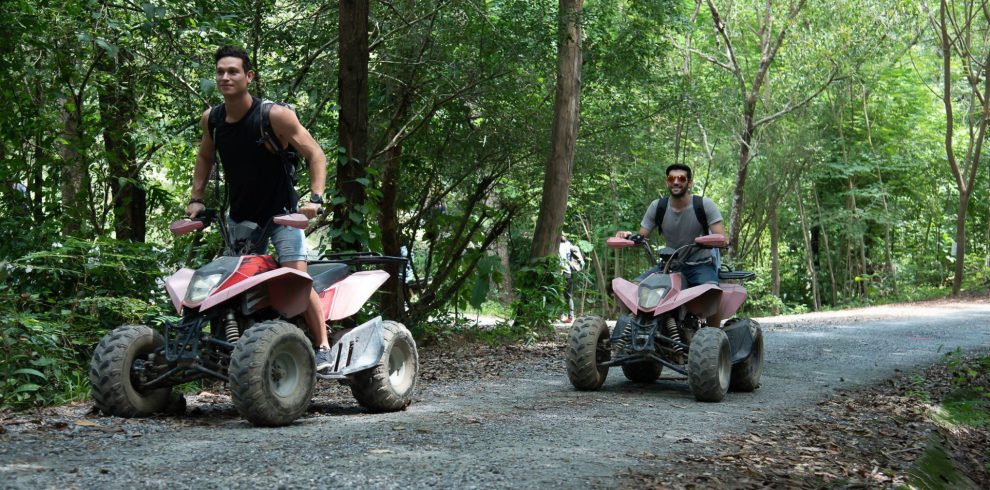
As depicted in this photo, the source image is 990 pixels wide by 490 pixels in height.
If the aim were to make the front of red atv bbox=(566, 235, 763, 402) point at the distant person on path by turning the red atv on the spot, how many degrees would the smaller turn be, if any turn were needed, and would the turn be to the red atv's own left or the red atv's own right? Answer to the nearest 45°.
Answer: approximately 135° to the red atv's own right

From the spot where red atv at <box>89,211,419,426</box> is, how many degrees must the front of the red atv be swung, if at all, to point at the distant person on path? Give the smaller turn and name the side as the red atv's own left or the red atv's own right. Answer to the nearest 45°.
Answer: approximately 180°

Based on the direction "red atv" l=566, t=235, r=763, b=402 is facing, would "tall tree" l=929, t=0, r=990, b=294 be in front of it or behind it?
behind

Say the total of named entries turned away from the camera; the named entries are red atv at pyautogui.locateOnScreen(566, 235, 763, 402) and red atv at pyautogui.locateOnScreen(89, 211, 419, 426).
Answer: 0

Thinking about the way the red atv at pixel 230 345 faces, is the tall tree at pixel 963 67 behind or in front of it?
behind

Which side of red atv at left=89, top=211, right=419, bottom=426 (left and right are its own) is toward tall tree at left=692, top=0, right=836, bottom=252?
back

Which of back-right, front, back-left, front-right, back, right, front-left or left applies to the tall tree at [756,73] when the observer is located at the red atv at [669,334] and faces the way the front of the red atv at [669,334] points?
back-right

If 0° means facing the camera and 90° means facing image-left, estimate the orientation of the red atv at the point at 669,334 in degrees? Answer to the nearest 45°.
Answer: approximately 45°
